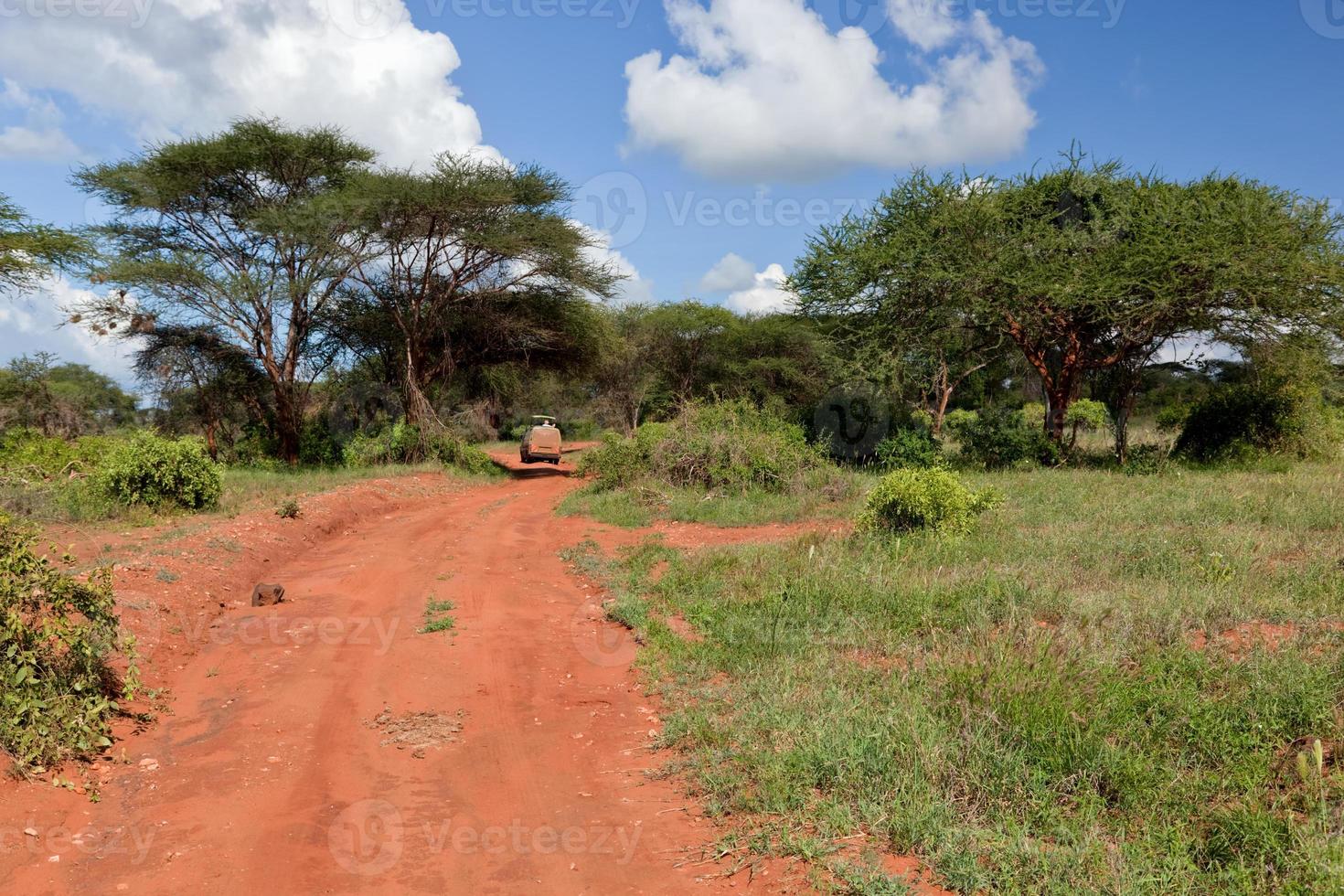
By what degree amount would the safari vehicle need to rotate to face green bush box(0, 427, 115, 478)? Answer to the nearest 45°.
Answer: approximately 135° to its left

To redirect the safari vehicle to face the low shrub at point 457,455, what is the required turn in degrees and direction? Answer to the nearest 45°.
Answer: approximately 135° to its left

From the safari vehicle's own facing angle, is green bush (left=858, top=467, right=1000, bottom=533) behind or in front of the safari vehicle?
behind

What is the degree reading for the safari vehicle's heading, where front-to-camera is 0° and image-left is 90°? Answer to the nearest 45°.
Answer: approximately 180°

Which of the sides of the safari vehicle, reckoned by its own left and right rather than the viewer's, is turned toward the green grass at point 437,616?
back

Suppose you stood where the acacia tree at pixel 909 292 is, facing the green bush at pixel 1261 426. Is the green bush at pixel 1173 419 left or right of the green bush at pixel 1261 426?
left

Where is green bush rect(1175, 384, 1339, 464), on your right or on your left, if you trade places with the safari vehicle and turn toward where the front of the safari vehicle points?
on your right

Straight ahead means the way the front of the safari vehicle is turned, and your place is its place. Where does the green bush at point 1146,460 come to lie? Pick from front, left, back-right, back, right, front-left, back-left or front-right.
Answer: back-right

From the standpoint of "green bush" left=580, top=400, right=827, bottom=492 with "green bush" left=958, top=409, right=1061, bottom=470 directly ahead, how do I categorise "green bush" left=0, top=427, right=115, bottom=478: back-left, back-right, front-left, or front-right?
back-left

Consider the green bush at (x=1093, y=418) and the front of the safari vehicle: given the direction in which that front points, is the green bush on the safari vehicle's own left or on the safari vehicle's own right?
on the safari vehicle's own right

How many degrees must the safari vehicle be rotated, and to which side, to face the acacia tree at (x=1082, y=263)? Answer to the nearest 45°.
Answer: approximately 135° to its right

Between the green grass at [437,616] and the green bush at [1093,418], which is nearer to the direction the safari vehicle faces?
the green bush
